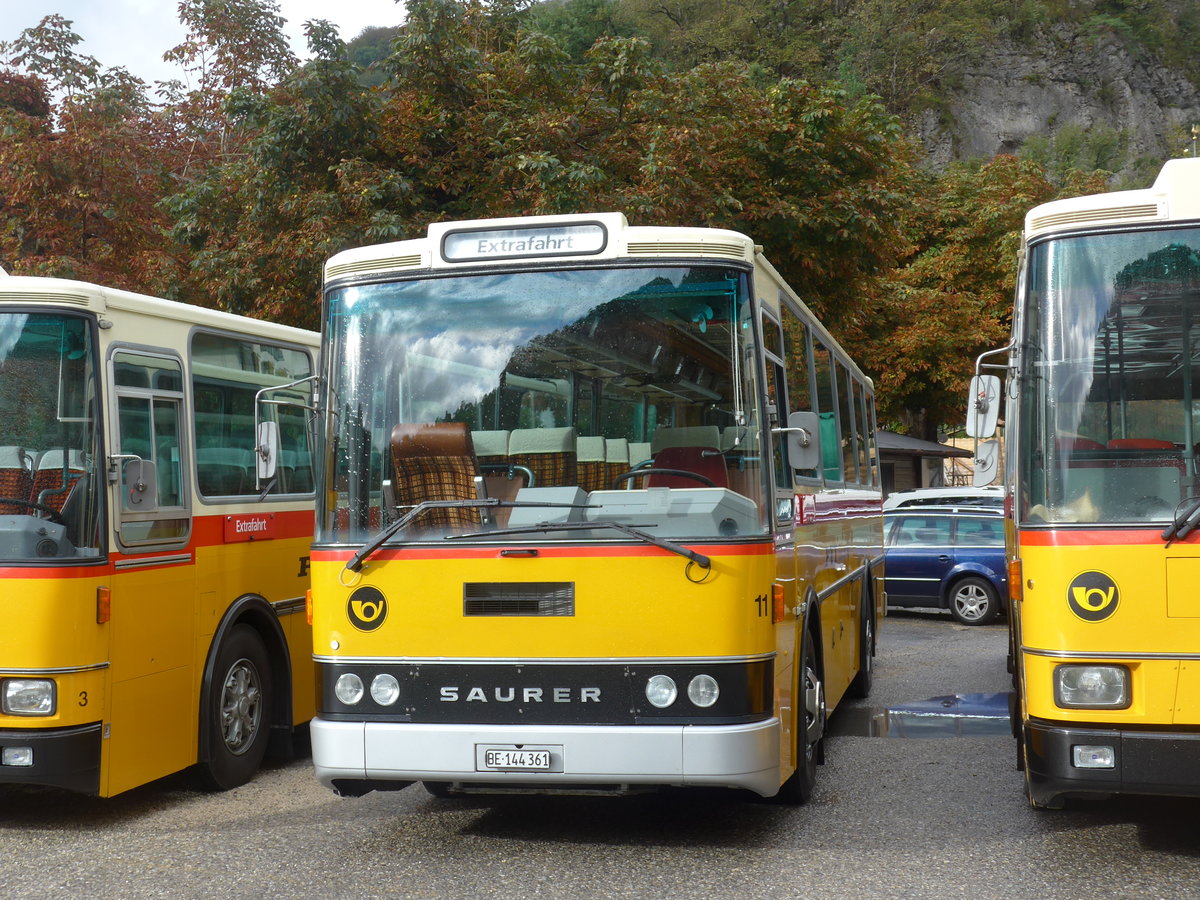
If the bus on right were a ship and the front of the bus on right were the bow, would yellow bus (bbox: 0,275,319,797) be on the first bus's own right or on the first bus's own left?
on the first bus's own right

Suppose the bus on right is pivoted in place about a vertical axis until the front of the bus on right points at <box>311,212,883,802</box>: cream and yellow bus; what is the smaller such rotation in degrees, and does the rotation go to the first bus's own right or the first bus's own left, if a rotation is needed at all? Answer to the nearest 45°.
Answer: approximately 90° to the first bus's own right

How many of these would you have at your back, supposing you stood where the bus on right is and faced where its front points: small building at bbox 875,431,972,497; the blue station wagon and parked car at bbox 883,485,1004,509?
3

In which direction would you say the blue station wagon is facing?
to the viewer's left

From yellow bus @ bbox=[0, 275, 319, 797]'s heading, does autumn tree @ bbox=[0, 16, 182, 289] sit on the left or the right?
on its right

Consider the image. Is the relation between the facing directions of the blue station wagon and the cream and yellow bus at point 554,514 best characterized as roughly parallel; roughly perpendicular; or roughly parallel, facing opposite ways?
roughly perpendicular

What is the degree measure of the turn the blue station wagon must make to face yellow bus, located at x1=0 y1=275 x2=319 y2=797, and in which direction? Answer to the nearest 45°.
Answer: approximately 90° to its left

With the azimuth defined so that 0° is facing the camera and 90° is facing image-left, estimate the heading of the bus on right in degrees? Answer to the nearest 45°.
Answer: approximately 0°

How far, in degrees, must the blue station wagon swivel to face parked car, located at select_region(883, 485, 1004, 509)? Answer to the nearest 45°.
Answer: approximately 90° to its right

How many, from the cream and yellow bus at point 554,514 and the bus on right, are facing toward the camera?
2
